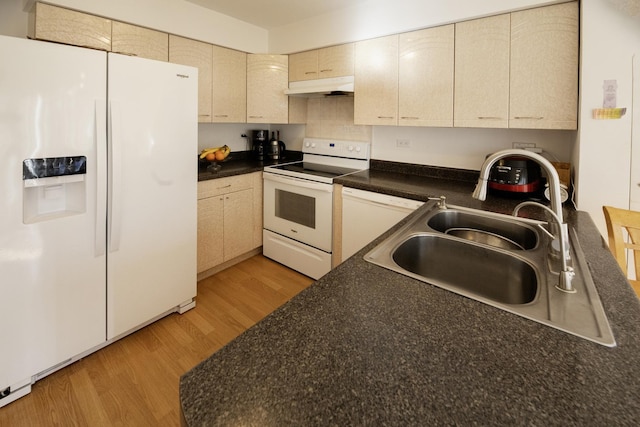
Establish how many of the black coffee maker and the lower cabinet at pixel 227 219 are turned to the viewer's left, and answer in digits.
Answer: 0

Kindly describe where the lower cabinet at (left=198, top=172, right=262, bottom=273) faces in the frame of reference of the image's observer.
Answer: facing the viewer and to the right of the viewer

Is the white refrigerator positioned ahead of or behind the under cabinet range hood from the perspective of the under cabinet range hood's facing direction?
ahead

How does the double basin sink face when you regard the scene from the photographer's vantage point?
facing to the left of the viewer

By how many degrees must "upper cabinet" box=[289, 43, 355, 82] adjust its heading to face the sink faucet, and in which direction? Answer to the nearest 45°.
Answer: approximately 45° to its left
